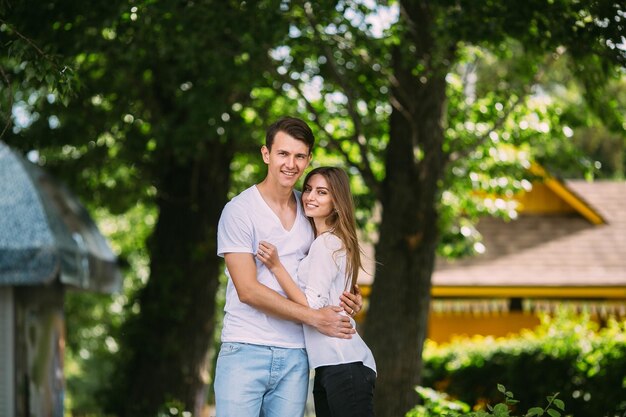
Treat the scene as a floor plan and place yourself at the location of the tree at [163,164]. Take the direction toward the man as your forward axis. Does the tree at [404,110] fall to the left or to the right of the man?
left

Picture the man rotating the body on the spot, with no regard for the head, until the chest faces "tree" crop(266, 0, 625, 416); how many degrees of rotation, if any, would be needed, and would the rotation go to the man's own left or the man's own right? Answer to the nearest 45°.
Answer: approximately 135° to the man's own left

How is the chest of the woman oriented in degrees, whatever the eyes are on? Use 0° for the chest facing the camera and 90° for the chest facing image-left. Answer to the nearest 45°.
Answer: approximately 90°

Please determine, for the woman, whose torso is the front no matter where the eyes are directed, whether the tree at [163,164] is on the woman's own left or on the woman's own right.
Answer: on the woman's own right
